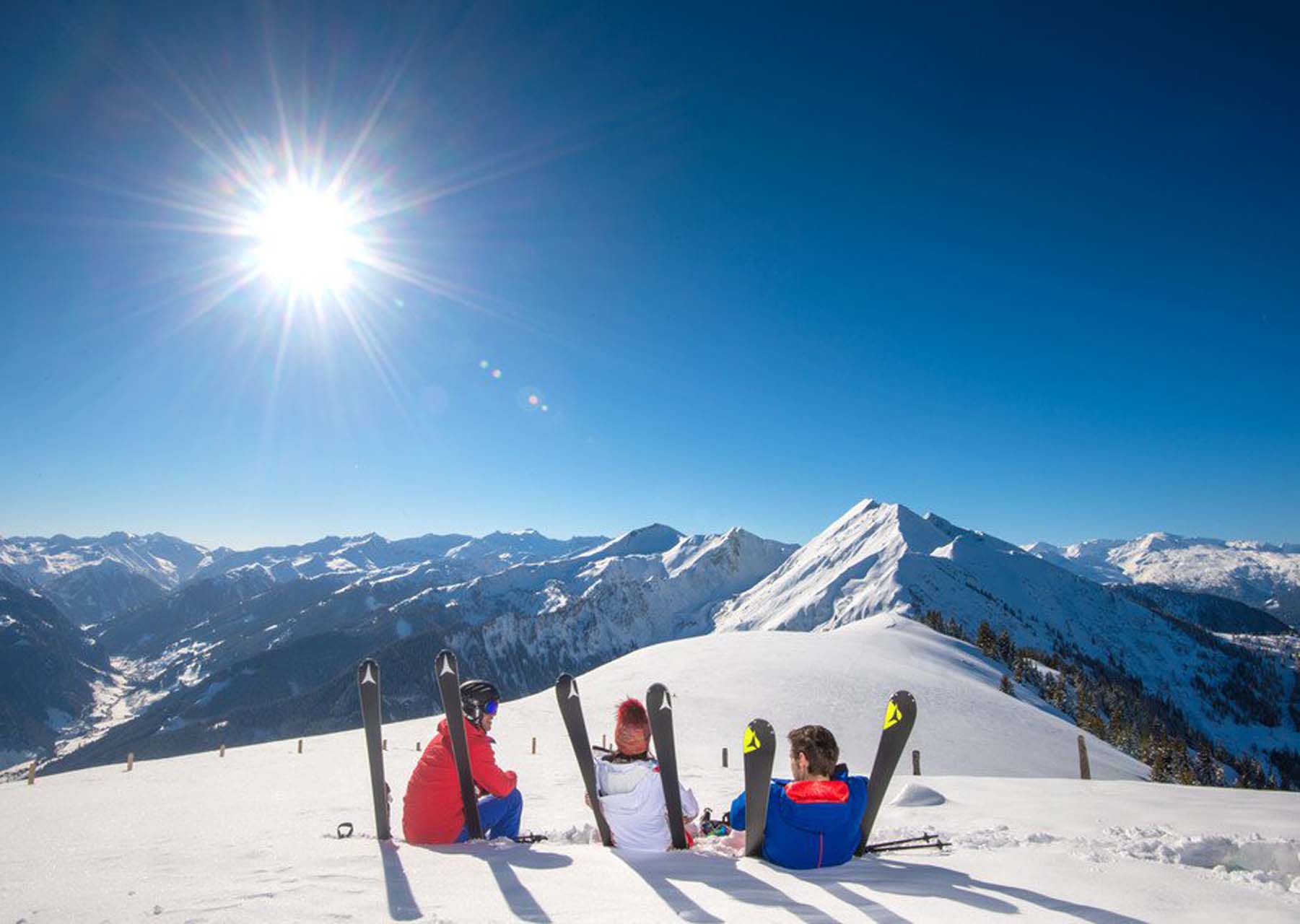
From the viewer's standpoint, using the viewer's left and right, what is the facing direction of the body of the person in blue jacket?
facing away from the viewer

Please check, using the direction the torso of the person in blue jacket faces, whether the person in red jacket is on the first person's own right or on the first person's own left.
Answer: on the first person's own left

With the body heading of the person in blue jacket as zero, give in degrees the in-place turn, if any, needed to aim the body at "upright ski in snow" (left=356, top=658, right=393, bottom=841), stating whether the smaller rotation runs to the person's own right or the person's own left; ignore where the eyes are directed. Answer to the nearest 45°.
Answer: approximately 90° to the person's own left

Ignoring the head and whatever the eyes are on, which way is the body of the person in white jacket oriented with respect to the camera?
away from the camera

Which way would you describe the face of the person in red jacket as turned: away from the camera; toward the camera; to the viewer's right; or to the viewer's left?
to the viewer's right

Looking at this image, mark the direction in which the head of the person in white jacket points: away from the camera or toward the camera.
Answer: away from the camera

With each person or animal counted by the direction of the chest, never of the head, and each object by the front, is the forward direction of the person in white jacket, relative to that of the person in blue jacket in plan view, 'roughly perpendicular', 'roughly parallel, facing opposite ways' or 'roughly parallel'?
roughly parallel

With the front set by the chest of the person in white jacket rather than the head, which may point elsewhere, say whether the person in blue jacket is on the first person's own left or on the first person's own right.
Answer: on the first person's own right

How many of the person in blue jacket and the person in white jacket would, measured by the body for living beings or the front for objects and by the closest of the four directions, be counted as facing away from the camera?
2
